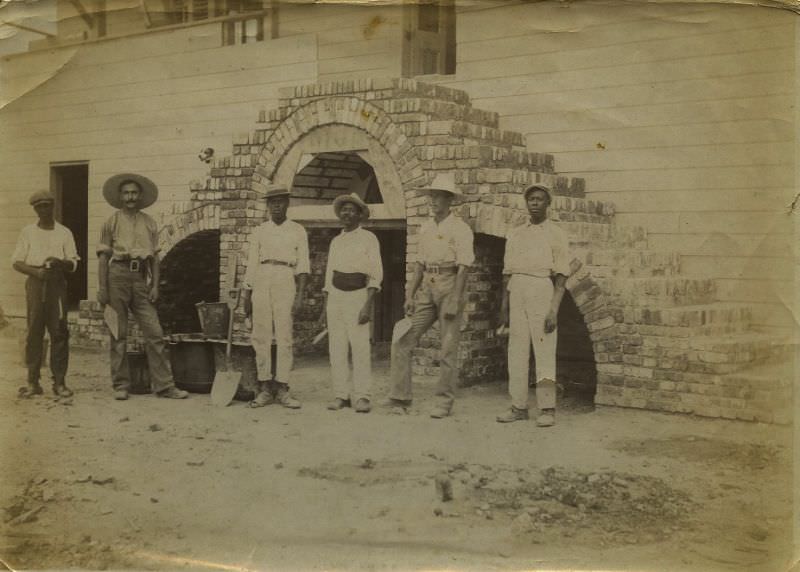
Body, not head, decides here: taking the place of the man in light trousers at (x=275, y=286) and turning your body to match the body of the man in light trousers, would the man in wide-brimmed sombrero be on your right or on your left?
on your right

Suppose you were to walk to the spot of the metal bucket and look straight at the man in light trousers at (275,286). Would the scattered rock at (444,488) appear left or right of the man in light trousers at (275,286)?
right

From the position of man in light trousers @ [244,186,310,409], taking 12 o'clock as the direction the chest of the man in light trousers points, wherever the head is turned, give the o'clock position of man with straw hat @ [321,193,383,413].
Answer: The man with straw hat is roughly at 10 o'clock from the man in light trousers.

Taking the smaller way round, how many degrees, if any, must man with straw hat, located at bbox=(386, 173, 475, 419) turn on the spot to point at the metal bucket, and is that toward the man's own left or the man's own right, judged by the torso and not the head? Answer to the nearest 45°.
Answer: approximately 45° to the man's own right

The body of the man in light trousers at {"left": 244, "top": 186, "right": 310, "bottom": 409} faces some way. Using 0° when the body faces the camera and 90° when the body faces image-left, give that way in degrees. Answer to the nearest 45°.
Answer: approximately 0°

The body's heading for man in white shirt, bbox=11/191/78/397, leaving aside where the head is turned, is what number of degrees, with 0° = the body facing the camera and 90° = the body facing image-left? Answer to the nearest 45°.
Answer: approximately 0°

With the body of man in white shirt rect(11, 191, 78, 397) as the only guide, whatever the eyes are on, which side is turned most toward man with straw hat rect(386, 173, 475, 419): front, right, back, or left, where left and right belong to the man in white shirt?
left

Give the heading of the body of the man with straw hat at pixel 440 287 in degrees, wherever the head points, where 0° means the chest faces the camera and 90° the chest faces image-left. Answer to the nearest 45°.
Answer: approximately 45°

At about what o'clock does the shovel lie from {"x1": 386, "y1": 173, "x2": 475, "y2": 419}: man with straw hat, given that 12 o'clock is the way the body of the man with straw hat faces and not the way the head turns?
The shovel is roughly at 2 o'clock from the man with straw hat.

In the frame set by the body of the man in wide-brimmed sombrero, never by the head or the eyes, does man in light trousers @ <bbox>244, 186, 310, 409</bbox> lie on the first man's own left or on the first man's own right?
on the first man's own left

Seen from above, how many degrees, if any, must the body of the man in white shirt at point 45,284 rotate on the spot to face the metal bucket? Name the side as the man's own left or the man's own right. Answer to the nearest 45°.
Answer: approximately 90° to the man's own left
